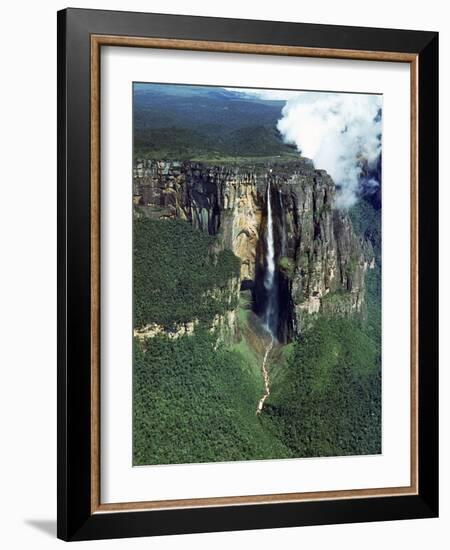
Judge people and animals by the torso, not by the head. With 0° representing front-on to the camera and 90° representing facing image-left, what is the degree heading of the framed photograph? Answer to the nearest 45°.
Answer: approximately 315°
